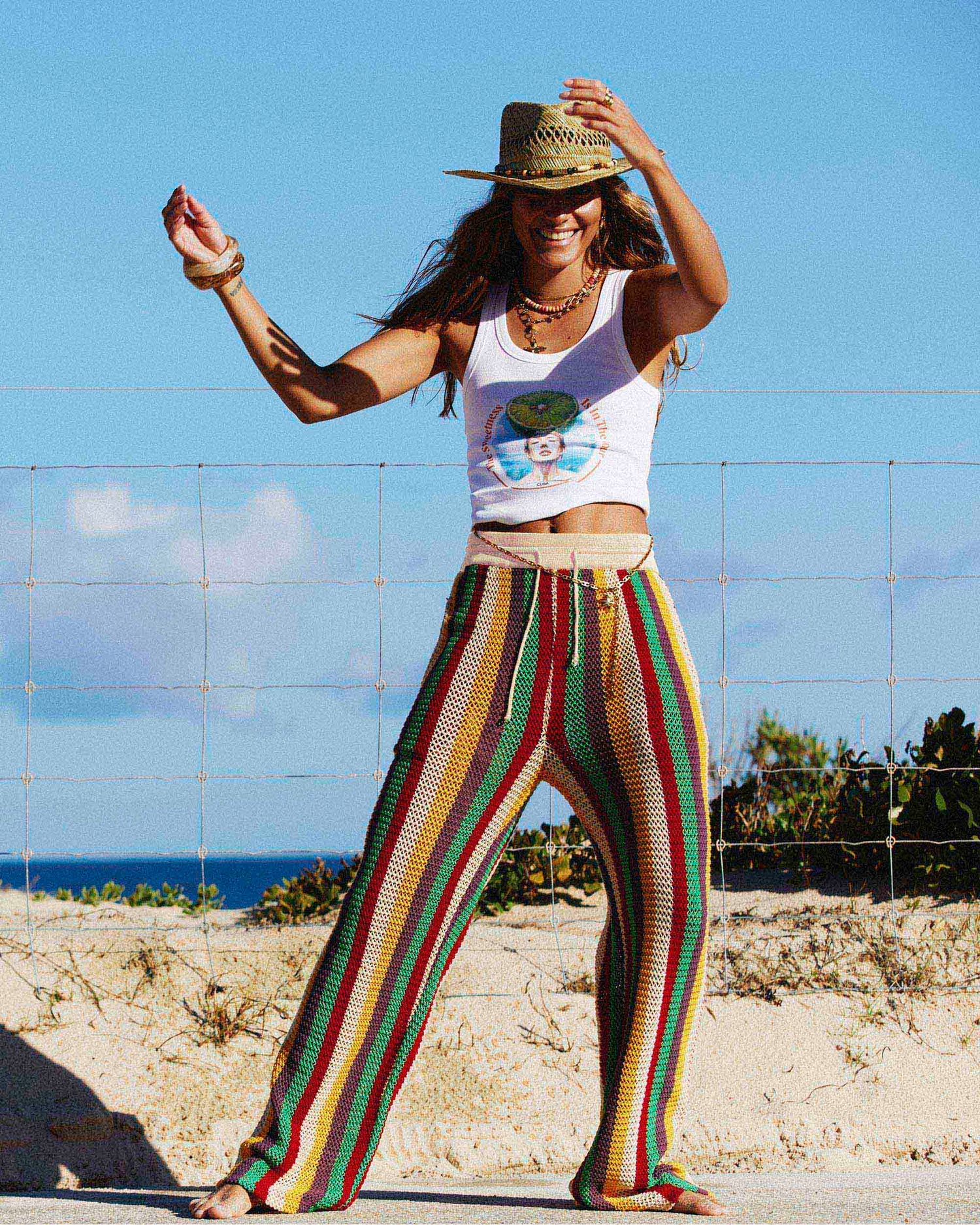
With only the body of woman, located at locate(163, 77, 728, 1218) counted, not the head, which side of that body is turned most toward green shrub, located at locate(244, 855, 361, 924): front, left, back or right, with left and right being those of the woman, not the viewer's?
back

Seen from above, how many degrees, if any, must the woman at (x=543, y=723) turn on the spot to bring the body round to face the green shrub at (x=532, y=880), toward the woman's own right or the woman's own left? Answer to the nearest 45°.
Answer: approximately 180°

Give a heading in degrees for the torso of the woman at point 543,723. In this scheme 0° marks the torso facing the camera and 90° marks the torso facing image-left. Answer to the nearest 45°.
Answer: approximately 0°

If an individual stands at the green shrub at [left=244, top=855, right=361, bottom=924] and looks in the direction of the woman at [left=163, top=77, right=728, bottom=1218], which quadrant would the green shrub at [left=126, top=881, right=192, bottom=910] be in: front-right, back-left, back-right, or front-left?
back-right

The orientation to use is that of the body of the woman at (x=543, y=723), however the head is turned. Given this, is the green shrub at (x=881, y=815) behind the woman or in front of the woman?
behind

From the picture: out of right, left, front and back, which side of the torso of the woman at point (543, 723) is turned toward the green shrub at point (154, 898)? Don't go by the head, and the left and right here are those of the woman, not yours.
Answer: back
